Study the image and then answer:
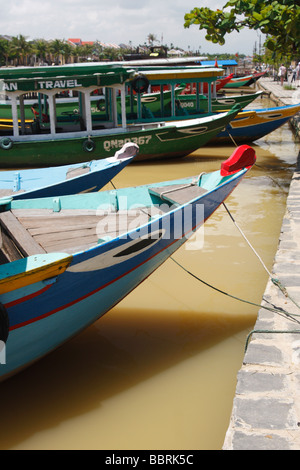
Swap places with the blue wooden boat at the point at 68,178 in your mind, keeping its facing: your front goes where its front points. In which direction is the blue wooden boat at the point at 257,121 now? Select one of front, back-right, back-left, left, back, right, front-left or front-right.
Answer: front-left

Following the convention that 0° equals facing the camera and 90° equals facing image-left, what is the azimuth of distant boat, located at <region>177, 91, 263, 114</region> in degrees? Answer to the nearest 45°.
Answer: approximately 270°

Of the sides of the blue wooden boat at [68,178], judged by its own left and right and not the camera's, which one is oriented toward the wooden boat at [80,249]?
right

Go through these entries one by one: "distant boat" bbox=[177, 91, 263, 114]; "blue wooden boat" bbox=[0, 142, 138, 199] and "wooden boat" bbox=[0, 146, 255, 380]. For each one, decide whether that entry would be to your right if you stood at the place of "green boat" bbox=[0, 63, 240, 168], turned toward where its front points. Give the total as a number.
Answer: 2

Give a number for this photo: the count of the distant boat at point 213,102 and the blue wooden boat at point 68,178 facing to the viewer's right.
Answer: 2

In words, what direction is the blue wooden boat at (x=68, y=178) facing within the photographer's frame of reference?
facing to the right of the viewer

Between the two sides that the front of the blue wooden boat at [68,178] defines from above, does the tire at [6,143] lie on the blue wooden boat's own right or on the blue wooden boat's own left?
on the blue wooden boat's own left

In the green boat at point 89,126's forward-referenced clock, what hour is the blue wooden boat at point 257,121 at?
The blue wooden boat is roughly at 11 o'clock from the green boat.

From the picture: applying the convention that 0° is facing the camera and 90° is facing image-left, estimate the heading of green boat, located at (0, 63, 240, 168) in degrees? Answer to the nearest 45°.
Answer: approximately 270°

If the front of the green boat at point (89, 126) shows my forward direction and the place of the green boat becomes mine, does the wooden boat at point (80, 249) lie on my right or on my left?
on my right
